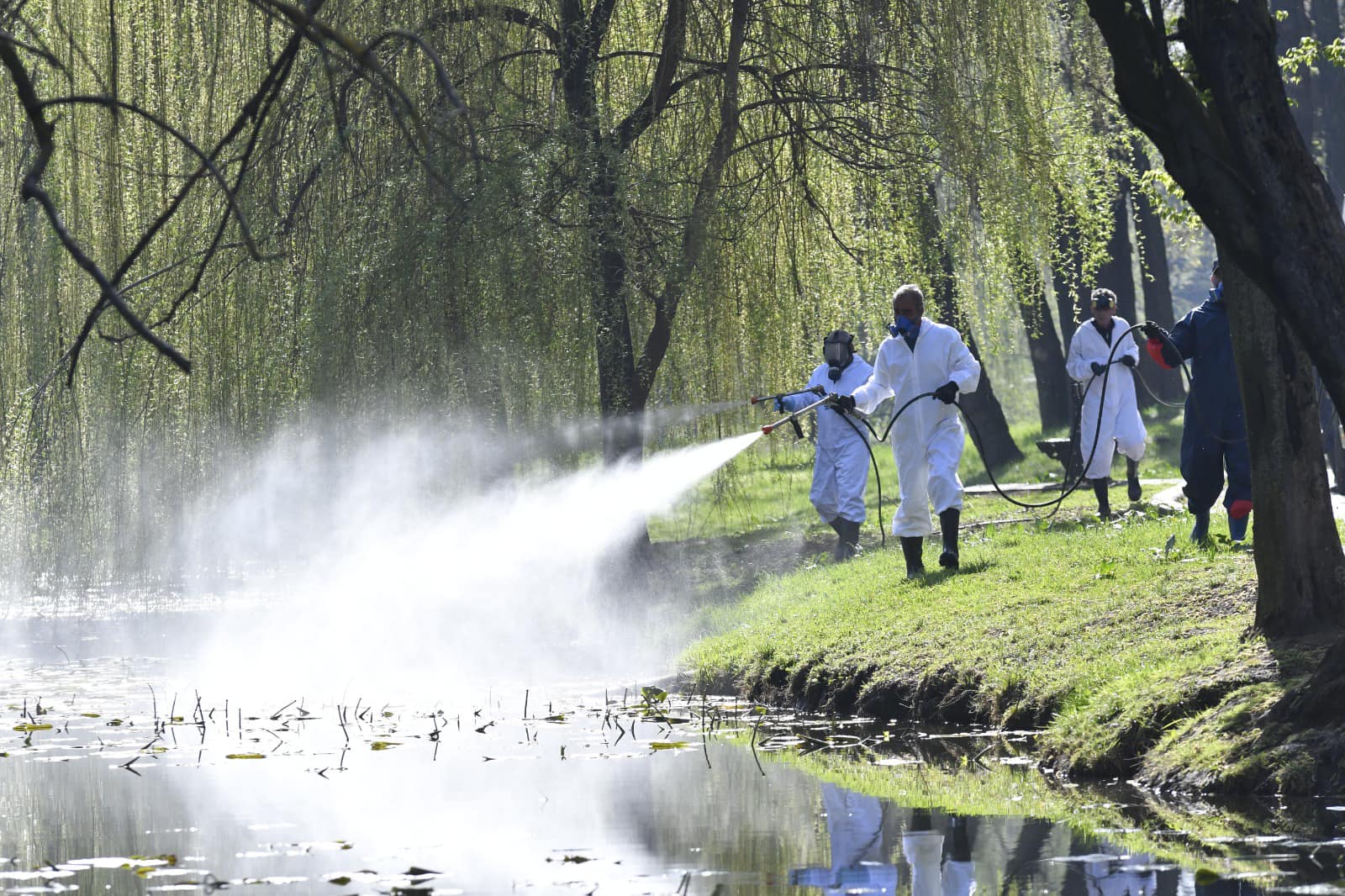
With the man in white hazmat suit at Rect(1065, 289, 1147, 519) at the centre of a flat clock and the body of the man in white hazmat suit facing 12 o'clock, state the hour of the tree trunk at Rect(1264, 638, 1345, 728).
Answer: The tree trunk is roughly at 12 o'clock from the man in white hazmat suit.

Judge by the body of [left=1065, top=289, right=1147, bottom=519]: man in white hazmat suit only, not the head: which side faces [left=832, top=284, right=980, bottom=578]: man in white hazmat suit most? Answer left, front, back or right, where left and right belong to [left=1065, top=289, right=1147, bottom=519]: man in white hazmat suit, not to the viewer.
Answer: front

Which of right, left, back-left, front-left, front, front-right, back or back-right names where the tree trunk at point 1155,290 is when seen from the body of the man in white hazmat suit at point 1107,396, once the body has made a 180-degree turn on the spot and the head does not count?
front

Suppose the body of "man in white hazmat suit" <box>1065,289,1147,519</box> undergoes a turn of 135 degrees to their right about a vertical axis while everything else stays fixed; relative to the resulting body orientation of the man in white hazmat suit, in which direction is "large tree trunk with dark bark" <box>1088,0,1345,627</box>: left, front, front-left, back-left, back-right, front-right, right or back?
back-left

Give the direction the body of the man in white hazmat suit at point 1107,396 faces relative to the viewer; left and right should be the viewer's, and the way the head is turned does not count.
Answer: facing the viewer

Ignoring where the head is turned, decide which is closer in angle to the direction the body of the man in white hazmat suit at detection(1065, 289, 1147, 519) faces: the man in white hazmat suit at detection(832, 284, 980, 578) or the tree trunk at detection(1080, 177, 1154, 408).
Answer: the man in white hazmat suit

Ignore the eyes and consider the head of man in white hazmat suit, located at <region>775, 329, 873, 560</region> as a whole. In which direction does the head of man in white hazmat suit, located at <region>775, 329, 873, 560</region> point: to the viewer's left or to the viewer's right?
to the viewer's left
